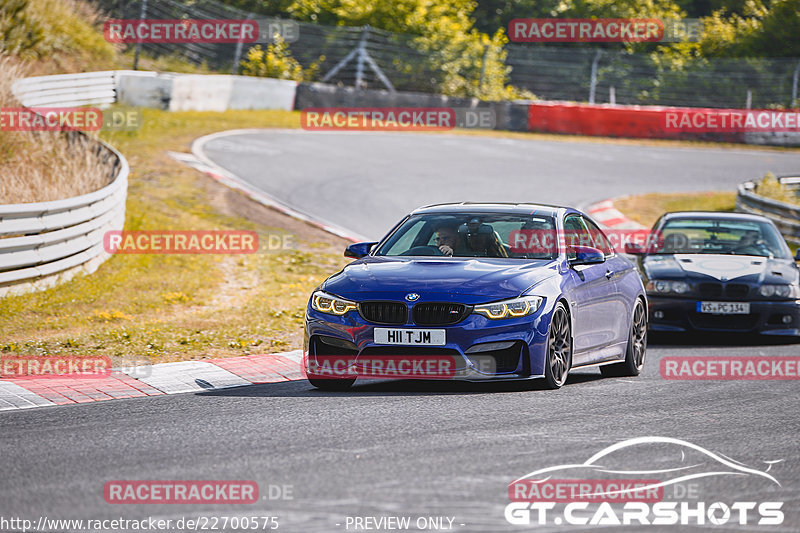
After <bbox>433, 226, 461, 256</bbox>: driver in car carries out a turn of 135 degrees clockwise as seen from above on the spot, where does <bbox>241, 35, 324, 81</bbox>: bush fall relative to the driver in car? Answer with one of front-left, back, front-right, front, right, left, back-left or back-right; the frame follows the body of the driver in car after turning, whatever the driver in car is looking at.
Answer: front

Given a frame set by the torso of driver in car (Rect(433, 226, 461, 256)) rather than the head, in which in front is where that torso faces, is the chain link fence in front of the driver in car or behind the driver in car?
behind

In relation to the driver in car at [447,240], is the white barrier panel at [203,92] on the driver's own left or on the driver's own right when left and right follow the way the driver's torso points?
on the driver's own right

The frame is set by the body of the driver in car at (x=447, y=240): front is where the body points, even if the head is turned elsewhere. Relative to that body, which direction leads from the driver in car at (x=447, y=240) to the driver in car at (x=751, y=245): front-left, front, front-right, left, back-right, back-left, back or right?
back

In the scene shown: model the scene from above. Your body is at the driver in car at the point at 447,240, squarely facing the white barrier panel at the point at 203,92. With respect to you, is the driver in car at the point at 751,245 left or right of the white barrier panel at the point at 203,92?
right

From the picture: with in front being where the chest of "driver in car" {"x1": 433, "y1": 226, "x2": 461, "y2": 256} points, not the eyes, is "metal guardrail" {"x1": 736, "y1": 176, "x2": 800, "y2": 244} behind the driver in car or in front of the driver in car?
behind

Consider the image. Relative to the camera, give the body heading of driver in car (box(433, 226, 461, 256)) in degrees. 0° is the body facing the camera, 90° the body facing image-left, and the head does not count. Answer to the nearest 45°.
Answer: approximately 45°

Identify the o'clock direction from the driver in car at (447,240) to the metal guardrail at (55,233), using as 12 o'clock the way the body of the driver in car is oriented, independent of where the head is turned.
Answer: The metal guardrail is roughly at 3 o'clock from the driver in car.

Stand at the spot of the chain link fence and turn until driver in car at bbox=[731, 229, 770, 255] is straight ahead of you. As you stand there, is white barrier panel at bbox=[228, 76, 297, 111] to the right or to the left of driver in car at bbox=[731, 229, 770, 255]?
right
